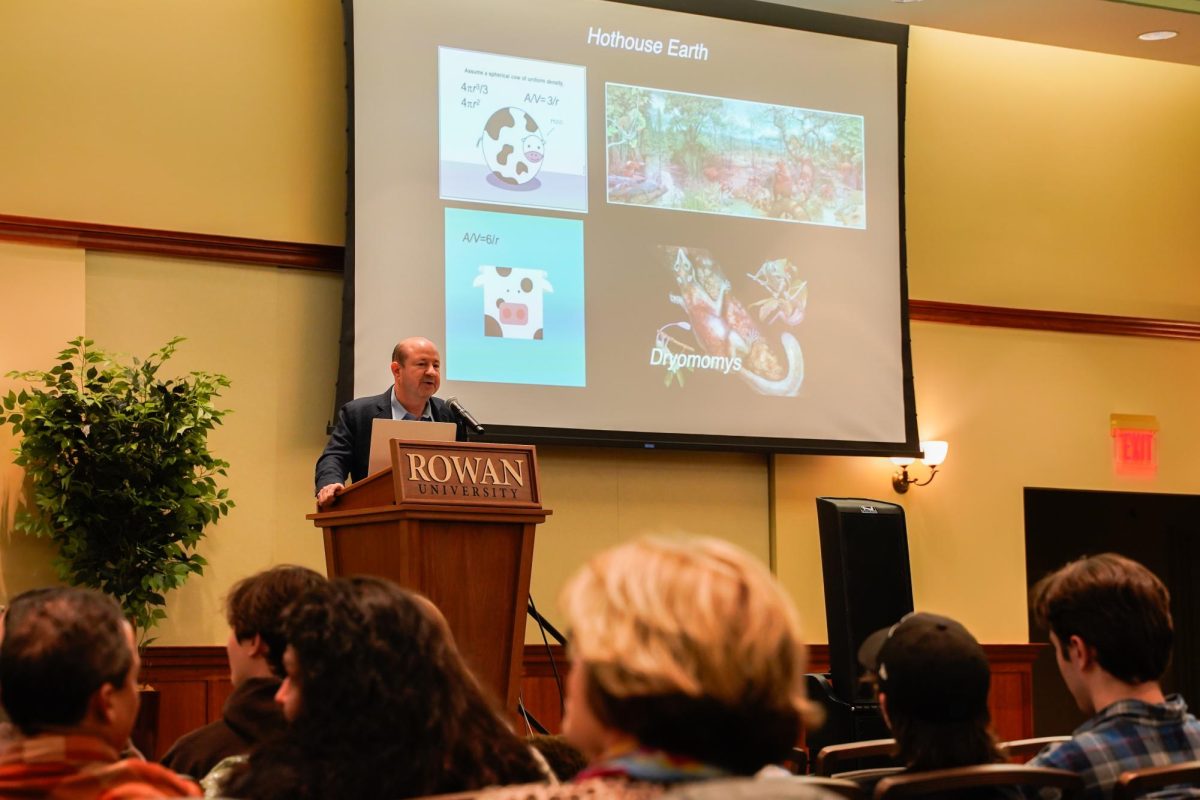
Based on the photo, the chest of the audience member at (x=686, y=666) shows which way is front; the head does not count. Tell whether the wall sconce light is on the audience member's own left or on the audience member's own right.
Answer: on the audience member's own right

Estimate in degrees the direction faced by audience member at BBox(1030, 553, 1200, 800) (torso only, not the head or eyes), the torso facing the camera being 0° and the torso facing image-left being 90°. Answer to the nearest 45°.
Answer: approximately 135°

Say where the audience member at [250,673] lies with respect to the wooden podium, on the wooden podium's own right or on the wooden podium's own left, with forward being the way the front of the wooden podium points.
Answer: on the wooden podium's own right

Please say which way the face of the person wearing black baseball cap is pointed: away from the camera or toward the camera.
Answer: away from the camera

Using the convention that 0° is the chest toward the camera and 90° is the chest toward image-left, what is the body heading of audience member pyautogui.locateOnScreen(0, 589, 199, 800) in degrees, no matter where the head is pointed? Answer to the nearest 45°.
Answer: approximately 225°

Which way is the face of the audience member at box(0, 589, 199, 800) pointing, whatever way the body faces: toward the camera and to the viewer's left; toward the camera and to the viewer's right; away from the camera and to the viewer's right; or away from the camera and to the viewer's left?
away from the camera and to the viewer's right

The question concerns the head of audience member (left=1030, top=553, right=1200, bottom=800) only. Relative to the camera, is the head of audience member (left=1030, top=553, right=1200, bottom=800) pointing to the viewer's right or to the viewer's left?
to the viewer's left

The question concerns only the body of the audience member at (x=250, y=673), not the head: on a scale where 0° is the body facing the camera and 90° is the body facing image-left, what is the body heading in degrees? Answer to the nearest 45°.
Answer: approximately 135°

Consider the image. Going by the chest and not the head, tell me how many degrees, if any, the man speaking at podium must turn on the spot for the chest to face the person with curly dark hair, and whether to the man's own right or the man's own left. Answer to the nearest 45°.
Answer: approximately 45° to the man's own right
